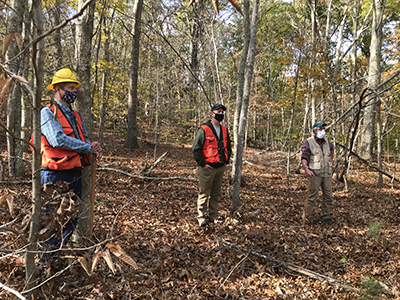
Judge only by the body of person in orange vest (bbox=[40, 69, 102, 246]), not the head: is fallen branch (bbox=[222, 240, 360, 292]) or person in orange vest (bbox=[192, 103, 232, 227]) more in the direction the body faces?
the fallen branch

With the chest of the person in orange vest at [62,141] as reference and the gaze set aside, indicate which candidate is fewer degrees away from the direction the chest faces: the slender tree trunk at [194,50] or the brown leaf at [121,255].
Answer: the brown leaf

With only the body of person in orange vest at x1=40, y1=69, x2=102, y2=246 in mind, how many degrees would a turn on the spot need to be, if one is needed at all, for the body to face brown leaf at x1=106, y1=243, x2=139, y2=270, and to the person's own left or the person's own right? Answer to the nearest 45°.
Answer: approximately 45° to the person's own right

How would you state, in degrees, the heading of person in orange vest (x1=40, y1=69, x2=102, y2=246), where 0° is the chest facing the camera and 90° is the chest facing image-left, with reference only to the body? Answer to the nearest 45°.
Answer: approximately 315°

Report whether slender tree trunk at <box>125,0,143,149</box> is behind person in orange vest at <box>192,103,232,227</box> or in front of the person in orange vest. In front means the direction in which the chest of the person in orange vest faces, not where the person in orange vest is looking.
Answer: behind

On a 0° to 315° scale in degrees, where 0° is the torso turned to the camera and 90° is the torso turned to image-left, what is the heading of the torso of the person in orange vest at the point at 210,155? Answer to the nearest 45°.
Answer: approximately 315°

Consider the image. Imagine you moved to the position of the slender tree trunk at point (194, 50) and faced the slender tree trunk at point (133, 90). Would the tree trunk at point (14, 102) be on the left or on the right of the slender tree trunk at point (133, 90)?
left

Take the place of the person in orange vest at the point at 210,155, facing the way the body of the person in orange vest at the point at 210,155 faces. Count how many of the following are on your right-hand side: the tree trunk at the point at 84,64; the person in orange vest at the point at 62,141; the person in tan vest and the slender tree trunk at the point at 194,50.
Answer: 2

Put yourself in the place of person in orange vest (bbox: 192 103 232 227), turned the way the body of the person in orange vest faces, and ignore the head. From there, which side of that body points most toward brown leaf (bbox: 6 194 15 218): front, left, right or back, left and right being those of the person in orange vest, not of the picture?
right
